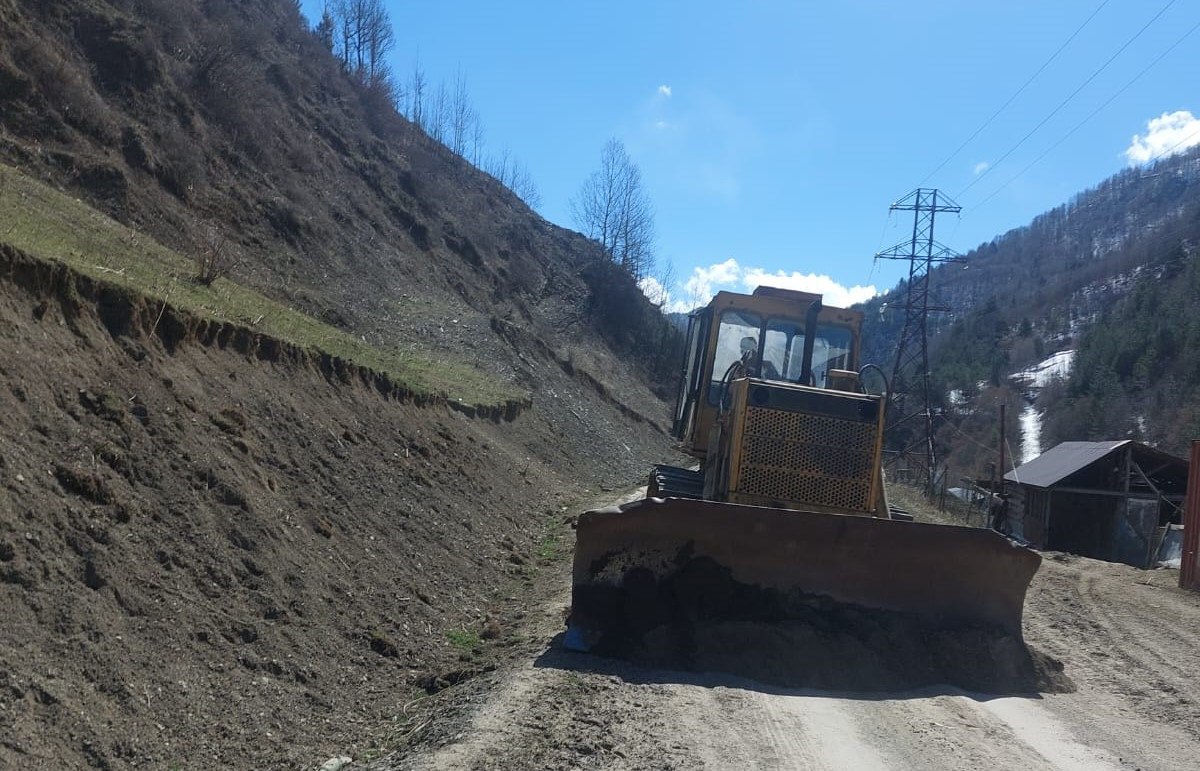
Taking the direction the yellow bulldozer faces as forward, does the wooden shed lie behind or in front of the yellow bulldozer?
behind

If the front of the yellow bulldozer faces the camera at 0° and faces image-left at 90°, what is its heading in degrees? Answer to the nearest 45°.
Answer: approximately 0°
